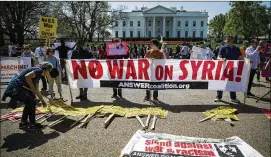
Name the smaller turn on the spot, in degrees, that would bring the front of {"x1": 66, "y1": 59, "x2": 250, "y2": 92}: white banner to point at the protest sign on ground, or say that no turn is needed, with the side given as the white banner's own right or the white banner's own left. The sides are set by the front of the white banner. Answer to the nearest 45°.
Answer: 0° — it already faces it

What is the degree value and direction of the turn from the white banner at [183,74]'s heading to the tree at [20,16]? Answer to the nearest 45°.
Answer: approximately 135° to its right

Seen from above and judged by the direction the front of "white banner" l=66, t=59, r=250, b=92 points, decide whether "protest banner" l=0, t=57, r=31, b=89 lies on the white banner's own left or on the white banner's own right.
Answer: on the white banner's own right

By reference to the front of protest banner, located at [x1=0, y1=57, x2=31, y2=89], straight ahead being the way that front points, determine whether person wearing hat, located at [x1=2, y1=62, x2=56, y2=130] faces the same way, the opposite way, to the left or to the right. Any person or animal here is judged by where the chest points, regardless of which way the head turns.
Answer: to the left

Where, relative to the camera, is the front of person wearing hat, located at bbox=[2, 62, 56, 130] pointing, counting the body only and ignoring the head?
to the viewer's right

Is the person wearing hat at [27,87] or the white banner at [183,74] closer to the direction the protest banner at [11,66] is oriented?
the person wearing hat

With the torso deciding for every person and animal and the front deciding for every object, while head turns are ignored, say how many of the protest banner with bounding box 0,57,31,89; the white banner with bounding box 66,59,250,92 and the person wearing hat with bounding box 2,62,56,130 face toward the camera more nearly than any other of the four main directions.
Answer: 2

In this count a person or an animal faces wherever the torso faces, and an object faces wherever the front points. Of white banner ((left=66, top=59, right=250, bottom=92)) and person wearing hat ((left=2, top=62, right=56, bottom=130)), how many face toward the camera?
1

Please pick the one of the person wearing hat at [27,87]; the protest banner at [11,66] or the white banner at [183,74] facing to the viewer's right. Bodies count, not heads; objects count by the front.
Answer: the person wearing hat

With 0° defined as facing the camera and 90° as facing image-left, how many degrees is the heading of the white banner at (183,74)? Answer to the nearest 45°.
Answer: approximately 0°
